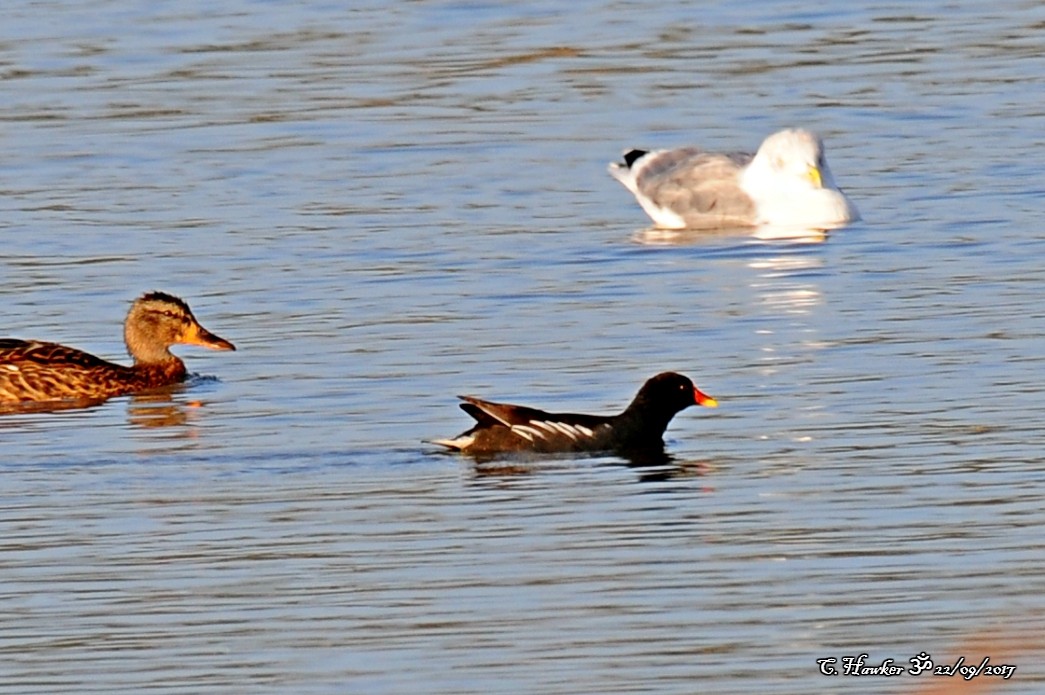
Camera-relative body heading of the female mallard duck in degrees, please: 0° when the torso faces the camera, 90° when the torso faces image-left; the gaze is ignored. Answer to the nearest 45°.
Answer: approximately 270°
